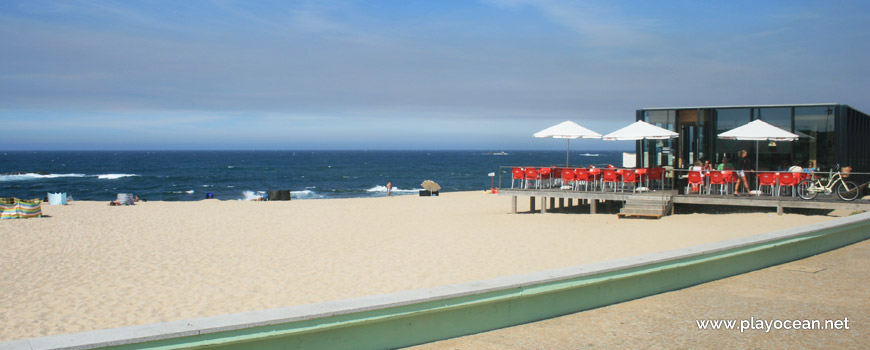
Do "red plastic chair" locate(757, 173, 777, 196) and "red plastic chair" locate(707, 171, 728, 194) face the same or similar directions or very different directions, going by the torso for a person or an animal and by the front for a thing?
same or similar directions

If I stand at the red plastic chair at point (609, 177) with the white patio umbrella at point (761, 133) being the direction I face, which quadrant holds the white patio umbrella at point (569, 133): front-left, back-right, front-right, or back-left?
back-left
